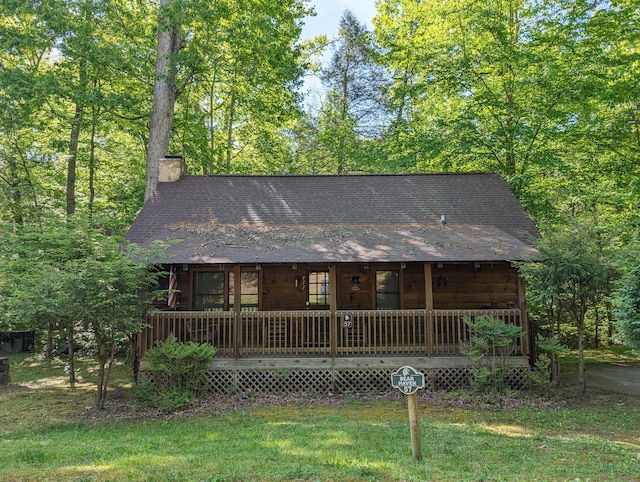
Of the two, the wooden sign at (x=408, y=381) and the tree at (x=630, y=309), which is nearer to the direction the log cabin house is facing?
the wooden sign

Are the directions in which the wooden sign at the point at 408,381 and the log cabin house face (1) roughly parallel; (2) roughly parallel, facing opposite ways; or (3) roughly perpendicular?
roughly parallel

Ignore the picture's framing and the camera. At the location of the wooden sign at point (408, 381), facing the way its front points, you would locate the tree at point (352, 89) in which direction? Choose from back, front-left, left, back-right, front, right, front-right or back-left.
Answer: back

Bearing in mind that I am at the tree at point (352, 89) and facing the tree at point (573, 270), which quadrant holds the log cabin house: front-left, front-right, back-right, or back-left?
front-right

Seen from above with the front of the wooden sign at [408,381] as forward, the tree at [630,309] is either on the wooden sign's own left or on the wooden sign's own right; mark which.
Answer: on the wooden sign's own left

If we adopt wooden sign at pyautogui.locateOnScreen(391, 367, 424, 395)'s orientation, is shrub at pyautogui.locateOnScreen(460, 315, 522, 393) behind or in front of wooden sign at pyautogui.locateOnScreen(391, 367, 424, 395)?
behind

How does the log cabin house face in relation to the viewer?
toward the camera

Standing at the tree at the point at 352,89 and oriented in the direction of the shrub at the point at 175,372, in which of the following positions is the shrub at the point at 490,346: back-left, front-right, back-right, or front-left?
front-left

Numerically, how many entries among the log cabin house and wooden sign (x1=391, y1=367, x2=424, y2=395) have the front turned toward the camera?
2

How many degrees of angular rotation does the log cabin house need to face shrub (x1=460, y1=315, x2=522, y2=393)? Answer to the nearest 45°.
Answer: approximately 45° to its left

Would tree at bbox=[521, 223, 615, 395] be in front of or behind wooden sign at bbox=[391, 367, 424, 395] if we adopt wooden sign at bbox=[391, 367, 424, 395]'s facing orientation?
behind

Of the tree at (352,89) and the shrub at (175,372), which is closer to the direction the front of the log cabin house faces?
the shrub

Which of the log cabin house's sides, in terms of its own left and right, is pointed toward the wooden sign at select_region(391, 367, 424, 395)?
front

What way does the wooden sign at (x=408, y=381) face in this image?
toward the camera
